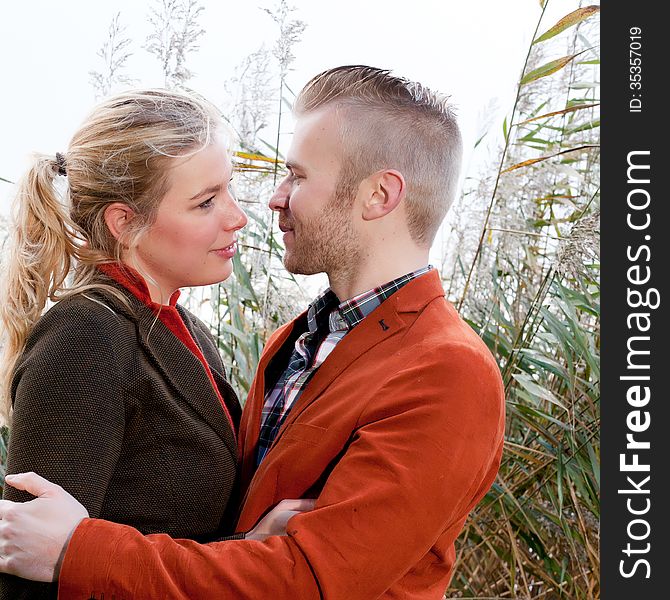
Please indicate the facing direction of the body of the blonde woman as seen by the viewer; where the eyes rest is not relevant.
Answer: to the viewer's right

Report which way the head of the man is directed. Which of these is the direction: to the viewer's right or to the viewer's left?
to the viewer's left
